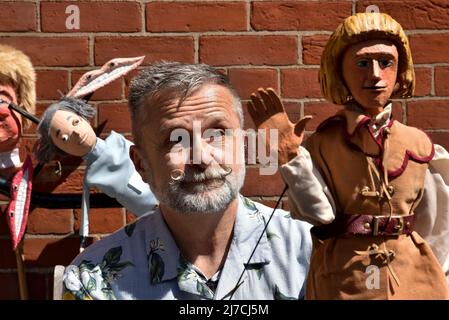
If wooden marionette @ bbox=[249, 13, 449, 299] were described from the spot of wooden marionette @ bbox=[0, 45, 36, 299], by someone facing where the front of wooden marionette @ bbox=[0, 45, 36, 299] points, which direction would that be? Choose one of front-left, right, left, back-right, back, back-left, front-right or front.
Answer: front-left

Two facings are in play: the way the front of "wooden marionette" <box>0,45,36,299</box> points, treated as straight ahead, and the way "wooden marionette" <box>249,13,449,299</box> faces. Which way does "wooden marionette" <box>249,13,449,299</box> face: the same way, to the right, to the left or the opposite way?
the same way

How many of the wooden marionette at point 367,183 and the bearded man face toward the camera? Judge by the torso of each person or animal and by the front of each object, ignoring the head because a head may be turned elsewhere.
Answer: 2

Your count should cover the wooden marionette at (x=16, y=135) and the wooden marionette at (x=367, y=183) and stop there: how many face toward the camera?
2

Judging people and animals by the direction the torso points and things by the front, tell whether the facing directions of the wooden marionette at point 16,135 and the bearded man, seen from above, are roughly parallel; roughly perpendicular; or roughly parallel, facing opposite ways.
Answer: roughly parallel

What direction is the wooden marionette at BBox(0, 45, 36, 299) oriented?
toward the camera

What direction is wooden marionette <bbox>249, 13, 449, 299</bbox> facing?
toward the camera

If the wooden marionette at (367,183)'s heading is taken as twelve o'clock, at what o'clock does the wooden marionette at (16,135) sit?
the wooden marionette at (16,135) is roughly at 4 o'clock from the wooden marionette at (367,183).

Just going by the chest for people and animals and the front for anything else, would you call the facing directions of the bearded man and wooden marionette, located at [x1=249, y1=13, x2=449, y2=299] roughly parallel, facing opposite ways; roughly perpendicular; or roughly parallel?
roughly parallel

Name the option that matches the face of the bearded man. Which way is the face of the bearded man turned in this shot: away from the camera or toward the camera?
toward the camera
